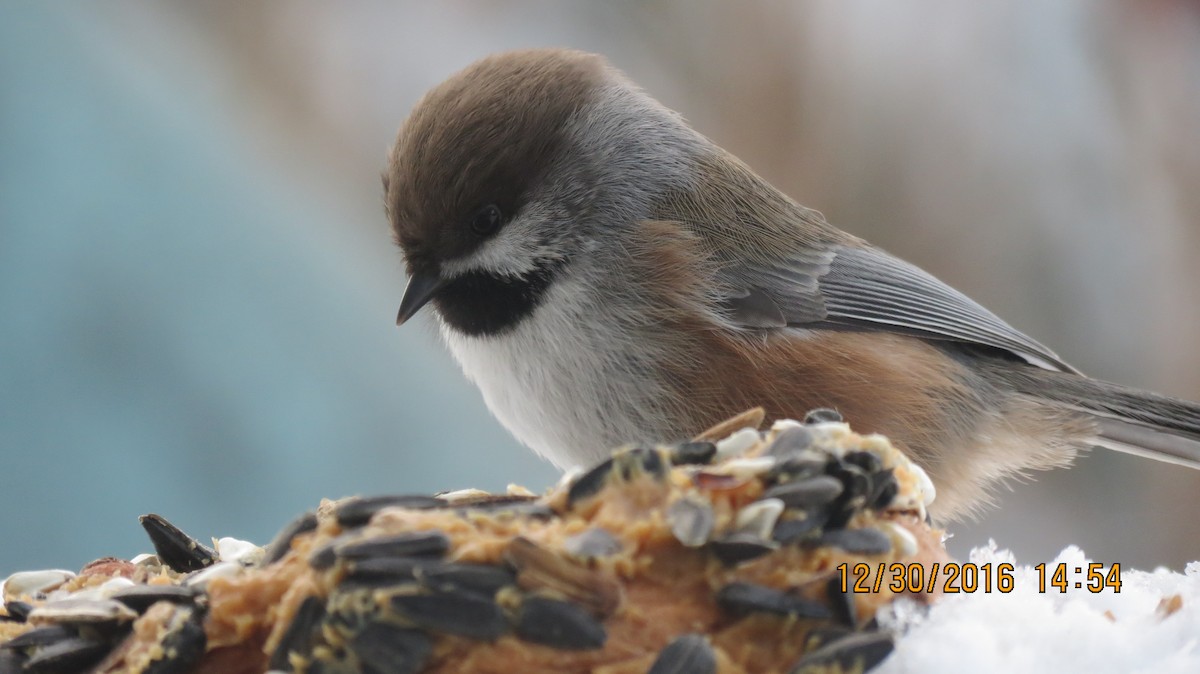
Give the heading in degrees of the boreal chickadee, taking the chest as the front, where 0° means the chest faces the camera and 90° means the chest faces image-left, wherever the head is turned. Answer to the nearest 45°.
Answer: approximately 90°
